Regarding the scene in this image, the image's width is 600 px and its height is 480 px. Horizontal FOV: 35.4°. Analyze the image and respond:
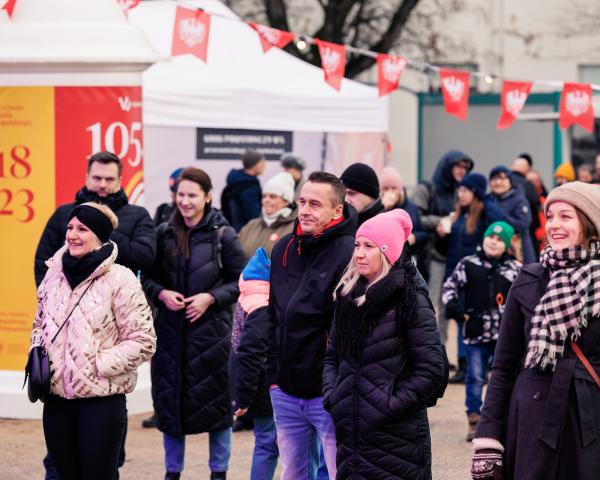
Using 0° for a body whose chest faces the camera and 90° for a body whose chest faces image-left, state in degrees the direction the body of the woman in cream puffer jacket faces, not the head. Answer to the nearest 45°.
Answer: approximately 45°

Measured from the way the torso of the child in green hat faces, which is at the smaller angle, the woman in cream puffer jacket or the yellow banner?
the woman in cream puffer jacket

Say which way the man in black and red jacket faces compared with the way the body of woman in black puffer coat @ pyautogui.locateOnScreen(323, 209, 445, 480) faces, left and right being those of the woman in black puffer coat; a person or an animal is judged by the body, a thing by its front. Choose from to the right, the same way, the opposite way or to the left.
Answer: the same way

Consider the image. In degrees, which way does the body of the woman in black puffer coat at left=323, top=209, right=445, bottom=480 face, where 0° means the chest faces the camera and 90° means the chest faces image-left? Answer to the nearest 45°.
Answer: approximately 45°

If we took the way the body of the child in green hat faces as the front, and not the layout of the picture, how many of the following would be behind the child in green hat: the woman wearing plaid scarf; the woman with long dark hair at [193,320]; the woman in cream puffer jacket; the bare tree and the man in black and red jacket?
1

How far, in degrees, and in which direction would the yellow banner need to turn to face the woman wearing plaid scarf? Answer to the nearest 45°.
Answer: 0° — it already faces them

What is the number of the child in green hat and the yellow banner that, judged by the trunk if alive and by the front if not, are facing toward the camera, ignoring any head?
2

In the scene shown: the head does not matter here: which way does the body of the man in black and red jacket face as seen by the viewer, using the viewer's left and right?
facing the viewer and to the left of the viewer

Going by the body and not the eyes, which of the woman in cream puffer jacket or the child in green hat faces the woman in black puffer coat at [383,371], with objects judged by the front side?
the child in green hat

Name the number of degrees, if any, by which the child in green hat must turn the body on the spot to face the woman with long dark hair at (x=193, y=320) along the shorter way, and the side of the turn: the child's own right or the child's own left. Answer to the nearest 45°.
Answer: approximately 45° to the child's own right

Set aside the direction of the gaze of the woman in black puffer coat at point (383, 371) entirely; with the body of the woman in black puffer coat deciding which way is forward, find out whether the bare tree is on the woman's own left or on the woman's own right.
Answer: on the woman's own right

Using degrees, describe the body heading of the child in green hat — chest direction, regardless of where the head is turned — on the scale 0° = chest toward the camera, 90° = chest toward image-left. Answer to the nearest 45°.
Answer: approximately 0°

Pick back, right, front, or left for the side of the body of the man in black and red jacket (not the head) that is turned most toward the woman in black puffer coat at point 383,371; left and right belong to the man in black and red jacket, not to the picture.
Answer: left

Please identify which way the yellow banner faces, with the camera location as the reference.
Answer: facing the viewer
